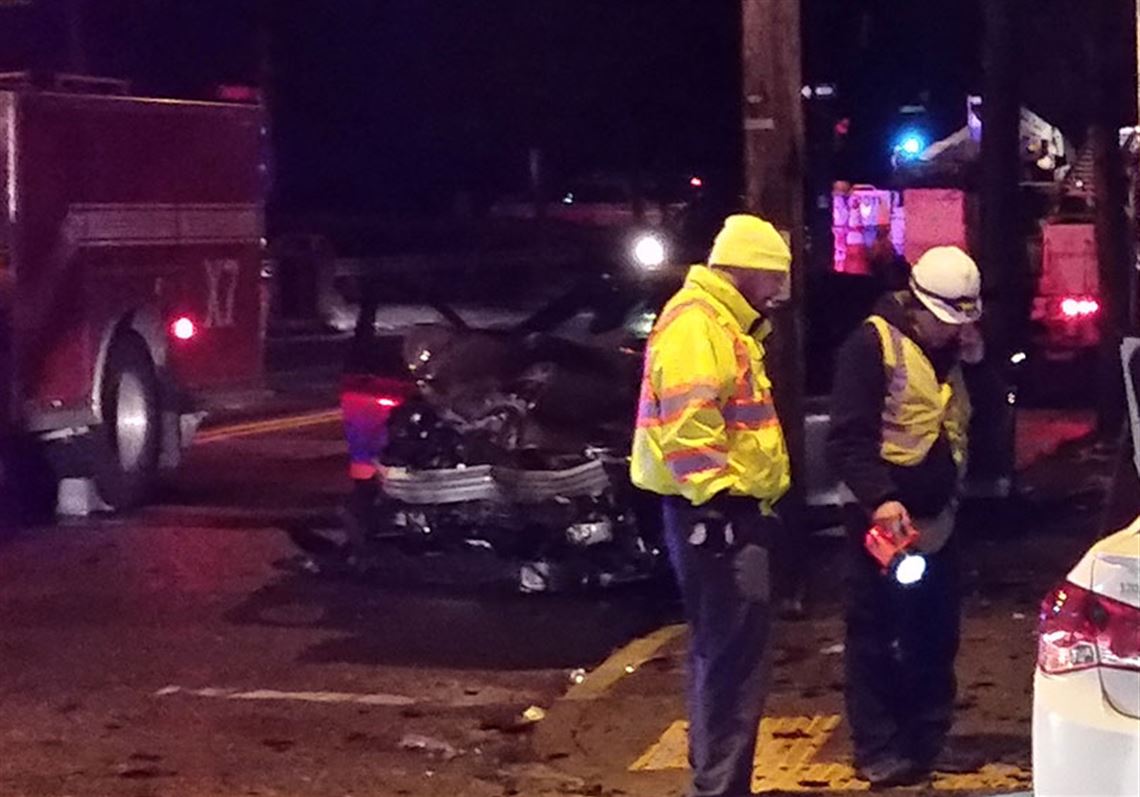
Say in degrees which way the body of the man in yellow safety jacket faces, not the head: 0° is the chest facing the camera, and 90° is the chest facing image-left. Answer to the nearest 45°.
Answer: approximately 270°

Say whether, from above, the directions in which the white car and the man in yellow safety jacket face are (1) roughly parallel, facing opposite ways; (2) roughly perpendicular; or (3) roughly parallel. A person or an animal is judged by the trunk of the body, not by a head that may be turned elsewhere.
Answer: roughly perpendicular

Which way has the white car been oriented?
away from the camera

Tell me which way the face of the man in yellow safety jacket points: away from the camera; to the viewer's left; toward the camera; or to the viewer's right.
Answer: to the viewer's right

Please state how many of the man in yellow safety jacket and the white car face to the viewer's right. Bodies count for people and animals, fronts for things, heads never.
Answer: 1

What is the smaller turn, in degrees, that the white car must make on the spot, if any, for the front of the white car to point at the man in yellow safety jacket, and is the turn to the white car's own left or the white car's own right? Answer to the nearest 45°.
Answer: approximately 45° to the white car's own left

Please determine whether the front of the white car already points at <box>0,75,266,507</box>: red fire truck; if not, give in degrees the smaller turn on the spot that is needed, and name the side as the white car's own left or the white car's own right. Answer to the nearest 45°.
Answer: approximately 45° to the white car's own left
